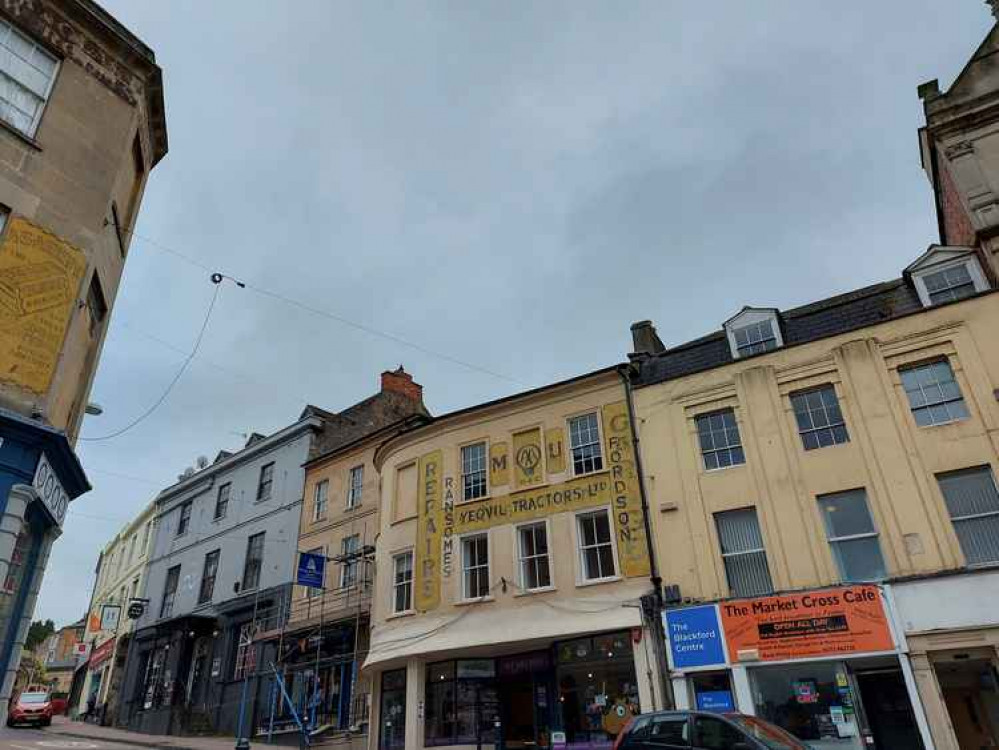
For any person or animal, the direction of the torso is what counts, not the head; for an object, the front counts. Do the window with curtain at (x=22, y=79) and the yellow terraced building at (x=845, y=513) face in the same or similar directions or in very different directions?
very different directions

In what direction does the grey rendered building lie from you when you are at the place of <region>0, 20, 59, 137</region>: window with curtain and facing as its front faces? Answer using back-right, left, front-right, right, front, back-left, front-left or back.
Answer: left

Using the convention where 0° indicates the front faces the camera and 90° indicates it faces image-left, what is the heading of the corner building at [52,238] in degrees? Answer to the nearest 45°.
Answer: approximately 315°

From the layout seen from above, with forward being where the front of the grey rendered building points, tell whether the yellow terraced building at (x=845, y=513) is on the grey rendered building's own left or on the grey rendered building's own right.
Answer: on the grey rendered building's own left
